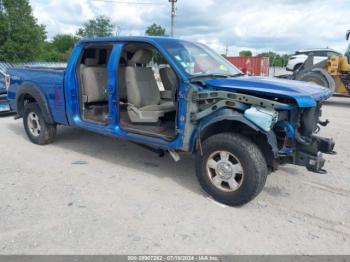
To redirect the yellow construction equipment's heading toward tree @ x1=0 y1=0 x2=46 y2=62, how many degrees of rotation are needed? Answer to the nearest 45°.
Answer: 0° — it already faces it

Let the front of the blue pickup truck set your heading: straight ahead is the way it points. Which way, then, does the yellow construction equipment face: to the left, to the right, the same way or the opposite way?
the opposite way

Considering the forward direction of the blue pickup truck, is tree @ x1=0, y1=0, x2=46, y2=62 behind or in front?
behind

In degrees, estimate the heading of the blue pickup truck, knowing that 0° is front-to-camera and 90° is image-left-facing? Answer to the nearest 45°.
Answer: approximately 315°

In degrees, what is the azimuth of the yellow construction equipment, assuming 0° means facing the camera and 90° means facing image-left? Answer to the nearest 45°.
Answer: approximately 90°

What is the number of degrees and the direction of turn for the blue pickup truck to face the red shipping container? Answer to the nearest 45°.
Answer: approximately 135° to its left

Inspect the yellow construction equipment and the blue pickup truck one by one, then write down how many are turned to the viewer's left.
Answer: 1

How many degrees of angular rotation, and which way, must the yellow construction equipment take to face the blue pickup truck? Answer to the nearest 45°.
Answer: approximately 90° to its left
